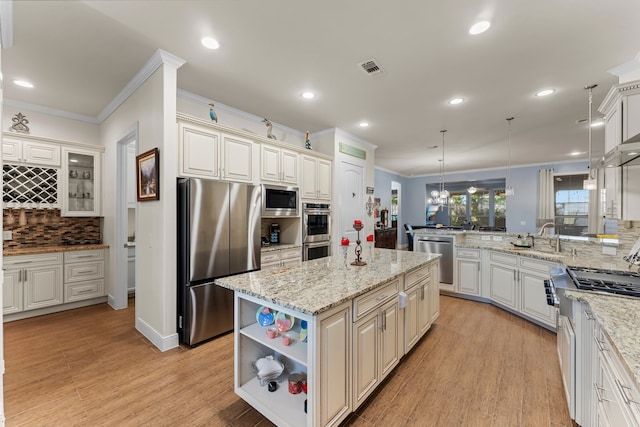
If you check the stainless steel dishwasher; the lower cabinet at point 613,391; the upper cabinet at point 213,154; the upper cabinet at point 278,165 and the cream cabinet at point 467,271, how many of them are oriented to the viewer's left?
1

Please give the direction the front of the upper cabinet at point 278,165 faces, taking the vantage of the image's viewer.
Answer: facing the viewer and to the right of the viewer

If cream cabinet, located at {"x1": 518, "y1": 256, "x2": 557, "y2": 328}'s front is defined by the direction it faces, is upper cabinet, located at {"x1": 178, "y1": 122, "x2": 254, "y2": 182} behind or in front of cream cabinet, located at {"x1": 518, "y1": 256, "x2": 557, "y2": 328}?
in front

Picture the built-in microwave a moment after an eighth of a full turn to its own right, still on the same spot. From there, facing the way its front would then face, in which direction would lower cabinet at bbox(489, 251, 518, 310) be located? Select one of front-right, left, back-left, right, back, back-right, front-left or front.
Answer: left

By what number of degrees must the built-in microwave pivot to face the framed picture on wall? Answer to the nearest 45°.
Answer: approximately 90° to its right

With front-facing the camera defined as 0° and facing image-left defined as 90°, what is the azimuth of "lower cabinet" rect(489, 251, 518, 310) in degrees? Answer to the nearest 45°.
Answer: approximately 45°

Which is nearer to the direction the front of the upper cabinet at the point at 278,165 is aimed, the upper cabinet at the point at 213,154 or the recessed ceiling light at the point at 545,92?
the recessed ceiling light

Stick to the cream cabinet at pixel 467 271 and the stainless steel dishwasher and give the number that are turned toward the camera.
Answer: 2

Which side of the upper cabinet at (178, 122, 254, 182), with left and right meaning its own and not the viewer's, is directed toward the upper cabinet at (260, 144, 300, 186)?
left

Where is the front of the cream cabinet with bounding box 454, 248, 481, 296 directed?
toward the camera

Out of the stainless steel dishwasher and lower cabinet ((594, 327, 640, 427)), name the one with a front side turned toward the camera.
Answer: the stainless steel dishwasher

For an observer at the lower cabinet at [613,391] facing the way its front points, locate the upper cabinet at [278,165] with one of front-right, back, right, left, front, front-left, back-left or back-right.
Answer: front

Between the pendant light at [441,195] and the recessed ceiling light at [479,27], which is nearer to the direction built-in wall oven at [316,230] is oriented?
the recessed ceiling light

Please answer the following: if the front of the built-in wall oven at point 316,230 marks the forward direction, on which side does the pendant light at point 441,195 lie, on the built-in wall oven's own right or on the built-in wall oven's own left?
on the built-in wall oven's own left
